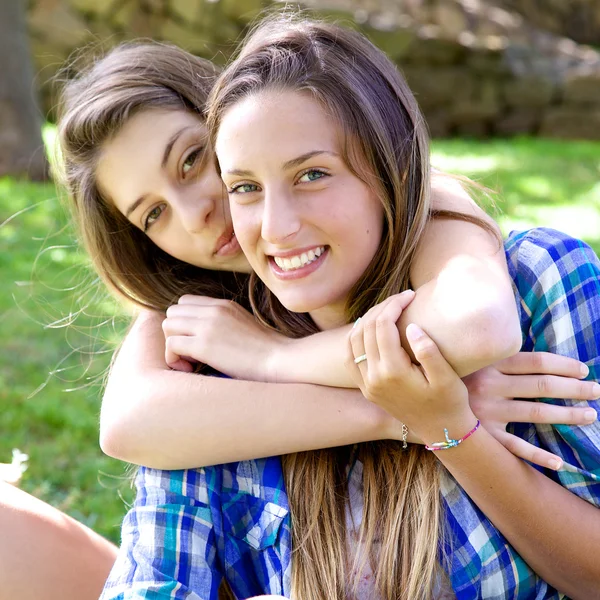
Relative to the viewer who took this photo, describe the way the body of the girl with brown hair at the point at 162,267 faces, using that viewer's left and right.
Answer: facing the viewer and to the right of the viewer

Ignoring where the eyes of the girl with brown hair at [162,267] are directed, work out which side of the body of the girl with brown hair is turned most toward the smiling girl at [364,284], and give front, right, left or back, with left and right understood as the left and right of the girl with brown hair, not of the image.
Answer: front

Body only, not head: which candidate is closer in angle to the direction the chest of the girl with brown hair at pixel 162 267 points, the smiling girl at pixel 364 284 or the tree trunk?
the smiling girl
